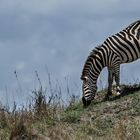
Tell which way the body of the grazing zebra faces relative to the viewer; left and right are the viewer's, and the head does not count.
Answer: facing to the left of the viewer
